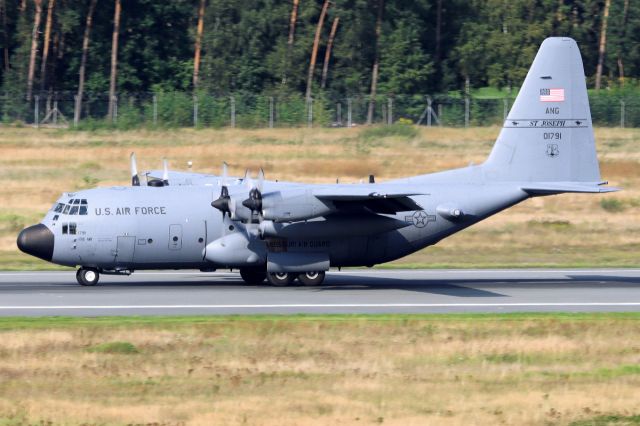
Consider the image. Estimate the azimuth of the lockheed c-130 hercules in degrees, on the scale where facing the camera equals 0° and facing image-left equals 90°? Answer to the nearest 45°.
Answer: approximately 90°
